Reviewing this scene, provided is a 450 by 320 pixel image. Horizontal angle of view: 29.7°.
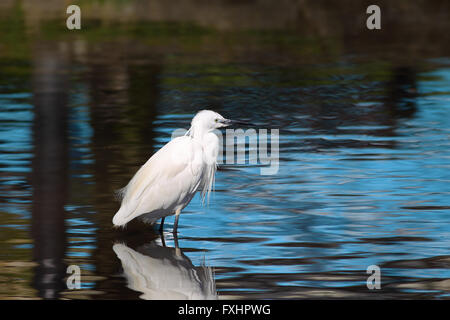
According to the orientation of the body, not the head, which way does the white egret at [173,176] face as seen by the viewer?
to the viewer's right
